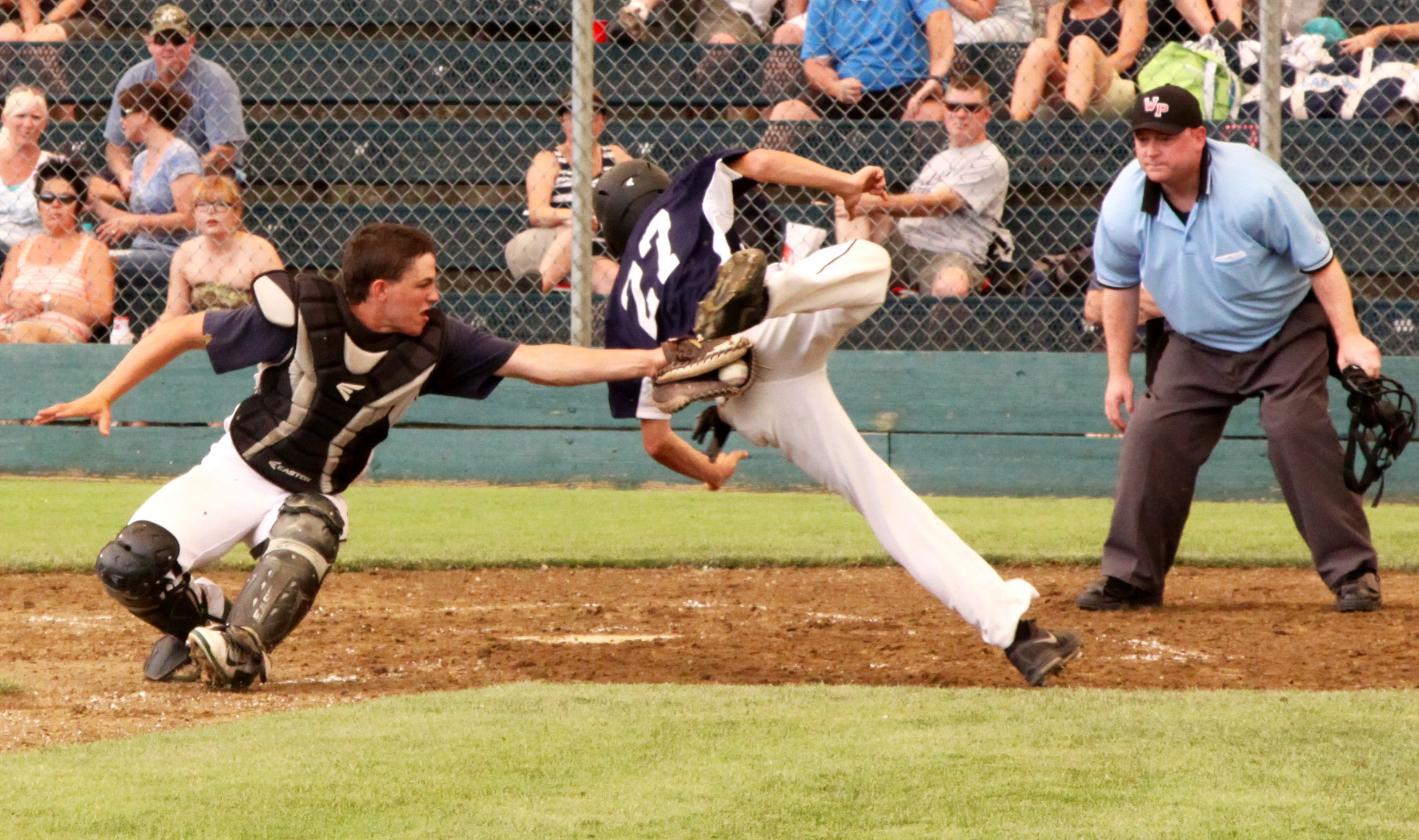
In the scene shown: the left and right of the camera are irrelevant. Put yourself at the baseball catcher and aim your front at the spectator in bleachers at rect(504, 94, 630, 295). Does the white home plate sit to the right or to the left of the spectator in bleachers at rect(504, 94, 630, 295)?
right

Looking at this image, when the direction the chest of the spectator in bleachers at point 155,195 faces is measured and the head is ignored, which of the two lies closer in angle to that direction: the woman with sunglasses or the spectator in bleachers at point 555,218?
the woman with sunglasses

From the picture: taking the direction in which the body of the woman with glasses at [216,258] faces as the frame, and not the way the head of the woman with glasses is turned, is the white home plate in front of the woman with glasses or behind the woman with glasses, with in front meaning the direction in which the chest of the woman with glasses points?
in front

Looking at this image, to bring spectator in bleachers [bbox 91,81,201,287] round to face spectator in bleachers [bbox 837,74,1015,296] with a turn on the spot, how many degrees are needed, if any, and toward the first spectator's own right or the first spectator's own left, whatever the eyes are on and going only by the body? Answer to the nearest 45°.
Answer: approximately 90° to the first spectator's own left

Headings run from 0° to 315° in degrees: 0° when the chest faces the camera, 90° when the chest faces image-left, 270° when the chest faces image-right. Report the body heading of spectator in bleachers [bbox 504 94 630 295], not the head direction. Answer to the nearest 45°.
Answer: approximately 0°

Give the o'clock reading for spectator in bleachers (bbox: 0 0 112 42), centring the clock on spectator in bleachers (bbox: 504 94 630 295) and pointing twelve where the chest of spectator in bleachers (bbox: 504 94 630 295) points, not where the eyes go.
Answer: spectator in bleachers (bbox: 0 0 112 42) is roughly at 4 o'clock from spectator in bleachers (bbox: 504 94 630 295).
